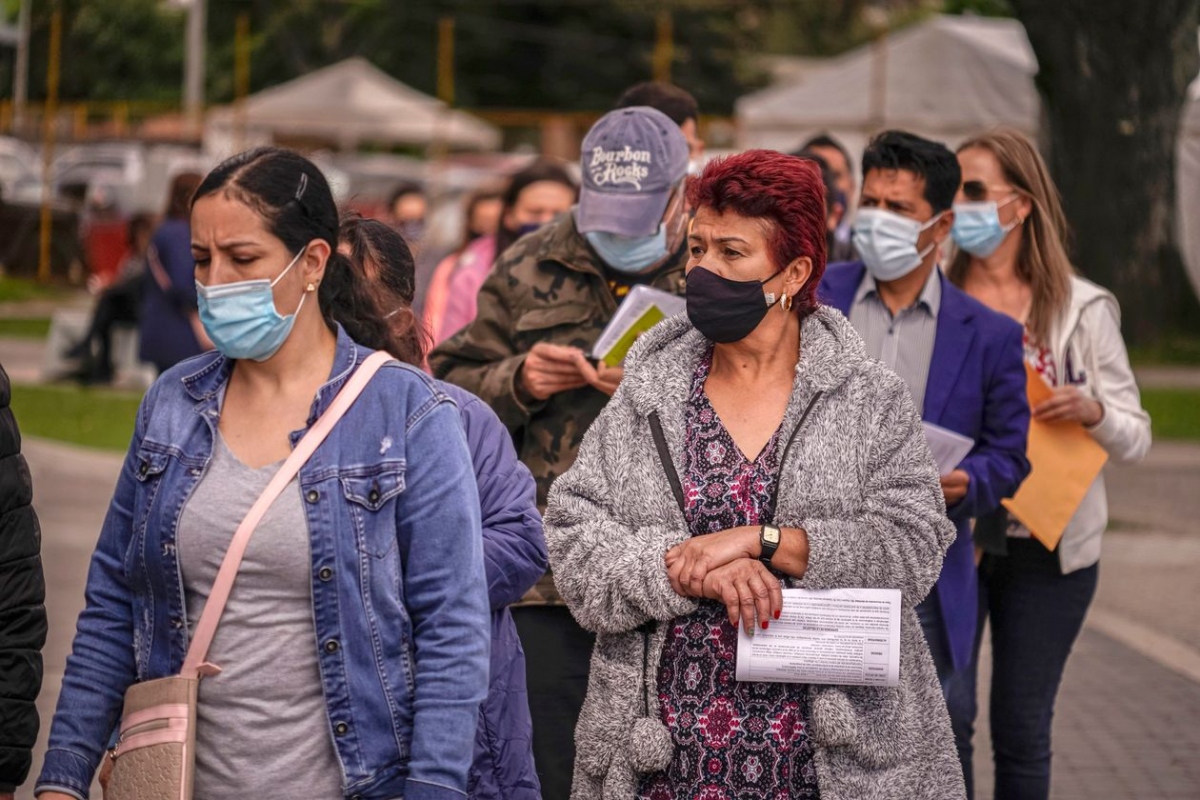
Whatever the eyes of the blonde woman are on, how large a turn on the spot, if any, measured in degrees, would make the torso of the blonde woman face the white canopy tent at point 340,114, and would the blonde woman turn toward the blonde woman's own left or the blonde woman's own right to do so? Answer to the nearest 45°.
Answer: approximately 90° to the blonde woman's own right

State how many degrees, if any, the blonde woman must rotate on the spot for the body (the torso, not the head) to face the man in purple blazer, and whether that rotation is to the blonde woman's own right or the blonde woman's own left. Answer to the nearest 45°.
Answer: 0° — they already face them

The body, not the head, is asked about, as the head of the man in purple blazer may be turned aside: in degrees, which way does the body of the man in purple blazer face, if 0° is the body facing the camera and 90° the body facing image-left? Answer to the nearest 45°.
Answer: approximately 45°

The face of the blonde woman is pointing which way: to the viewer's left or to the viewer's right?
to the viewer's left

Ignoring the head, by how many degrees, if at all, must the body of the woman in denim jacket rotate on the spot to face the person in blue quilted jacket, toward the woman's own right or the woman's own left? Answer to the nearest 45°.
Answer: approximately 180°

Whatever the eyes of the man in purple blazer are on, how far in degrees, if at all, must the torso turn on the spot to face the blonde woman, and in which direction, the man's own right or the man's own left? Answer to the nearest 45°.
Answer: approximately 180°

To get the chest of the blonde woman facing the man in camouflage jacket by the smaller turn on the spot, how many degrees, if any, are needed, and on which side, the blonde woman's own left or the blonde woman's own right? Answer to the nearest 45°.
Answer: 0° — they already face them

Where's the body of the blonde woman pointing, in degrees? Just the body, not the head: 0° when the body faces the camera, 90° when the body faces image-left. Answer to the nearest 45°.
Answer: approximately 45°
